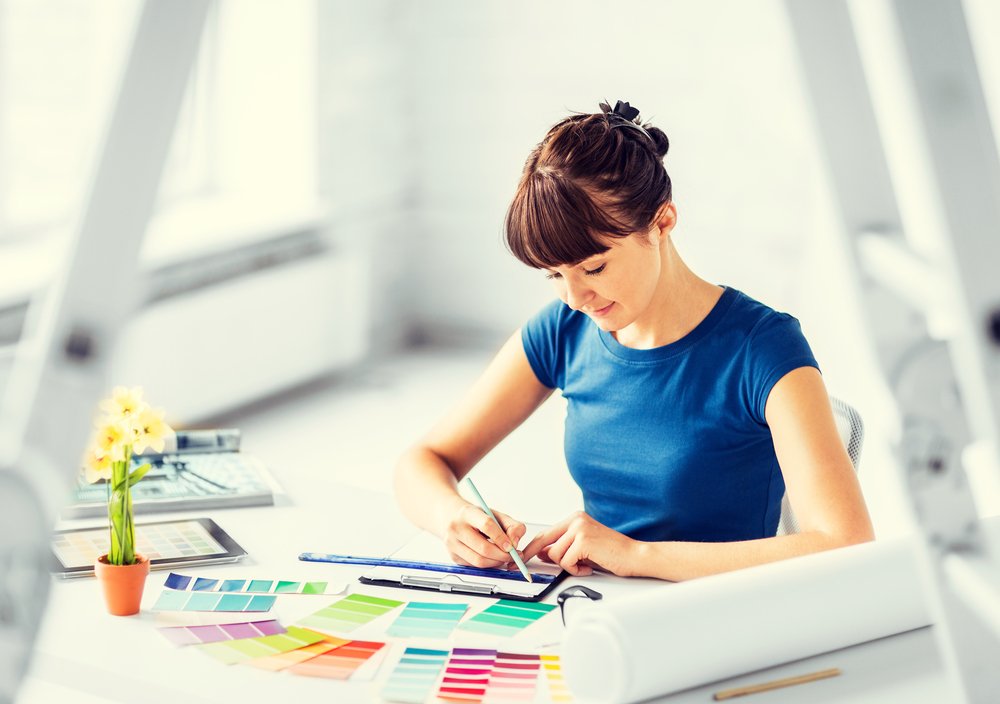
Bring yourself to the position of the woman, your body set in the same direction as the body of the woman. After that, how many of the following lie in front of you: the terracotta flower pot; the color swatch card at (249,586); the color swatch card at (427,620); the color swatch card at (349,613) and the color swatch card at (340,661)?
5

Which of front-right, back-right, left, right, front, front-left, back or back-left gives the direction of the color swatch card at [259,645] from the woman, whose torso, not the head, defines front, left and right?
front

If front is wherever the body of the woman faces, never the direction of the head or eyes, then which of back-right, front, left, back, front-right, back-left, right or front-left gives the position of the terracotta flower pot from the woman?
front

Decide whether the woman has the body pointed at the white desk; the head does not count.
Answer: yes

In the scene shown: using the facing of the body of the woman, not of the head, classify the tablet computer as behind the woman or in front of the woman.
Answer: in front

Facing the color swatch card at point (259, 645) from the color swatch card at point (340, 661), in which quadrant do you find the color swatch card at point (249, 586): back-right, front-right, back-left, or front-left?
front-right

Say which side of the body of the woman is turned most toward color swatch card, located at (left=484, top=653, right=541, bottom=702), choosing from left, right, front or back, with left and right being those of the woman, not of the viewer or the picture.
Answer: front

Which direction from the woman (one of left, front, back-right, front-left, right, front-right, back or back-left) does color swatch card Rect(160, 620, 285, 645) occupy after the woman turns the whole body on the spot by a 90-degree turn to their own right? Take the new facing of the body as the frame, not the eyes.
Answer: left

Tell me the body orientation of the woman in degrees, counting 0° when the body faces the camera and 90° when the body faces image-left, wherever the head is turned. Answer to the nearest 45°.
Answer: approximately 45°

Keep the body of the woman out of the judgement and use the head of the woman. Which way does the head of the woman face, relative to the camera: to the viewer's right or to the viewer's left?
to the viewer's left

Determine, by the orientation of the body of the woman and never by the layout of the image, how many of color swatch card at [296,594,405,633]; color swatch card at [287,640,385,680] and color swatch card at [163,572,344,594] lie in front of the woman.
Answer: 3

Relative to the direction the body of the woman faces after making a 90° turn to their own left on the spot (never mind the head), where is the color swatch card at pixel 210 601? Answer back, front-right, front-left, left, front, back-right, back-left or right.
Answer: right

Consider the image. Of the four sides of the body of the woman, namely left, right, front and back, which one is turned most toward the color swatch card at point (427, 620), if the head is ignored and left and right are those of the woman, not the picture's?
front

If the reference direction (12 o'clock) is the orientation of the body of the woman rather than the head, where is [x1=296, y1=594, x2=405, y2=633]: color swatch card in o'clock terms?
The color swatch card is roughly at 12 o'clock from the woman.
